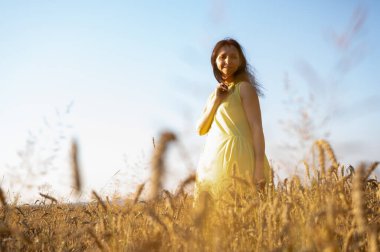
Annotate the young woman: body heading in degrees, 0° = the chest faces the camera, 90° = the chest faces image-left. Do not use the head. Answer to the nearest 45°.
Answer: approximately 45°

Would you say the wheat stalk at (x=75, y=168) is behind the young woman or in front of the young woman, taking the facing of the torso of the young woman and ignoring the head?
in front

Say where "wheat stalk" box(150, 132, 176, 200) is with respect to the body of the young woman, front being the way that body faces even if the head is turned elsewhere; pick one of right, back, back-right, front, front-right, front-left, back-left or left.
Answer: front-left
